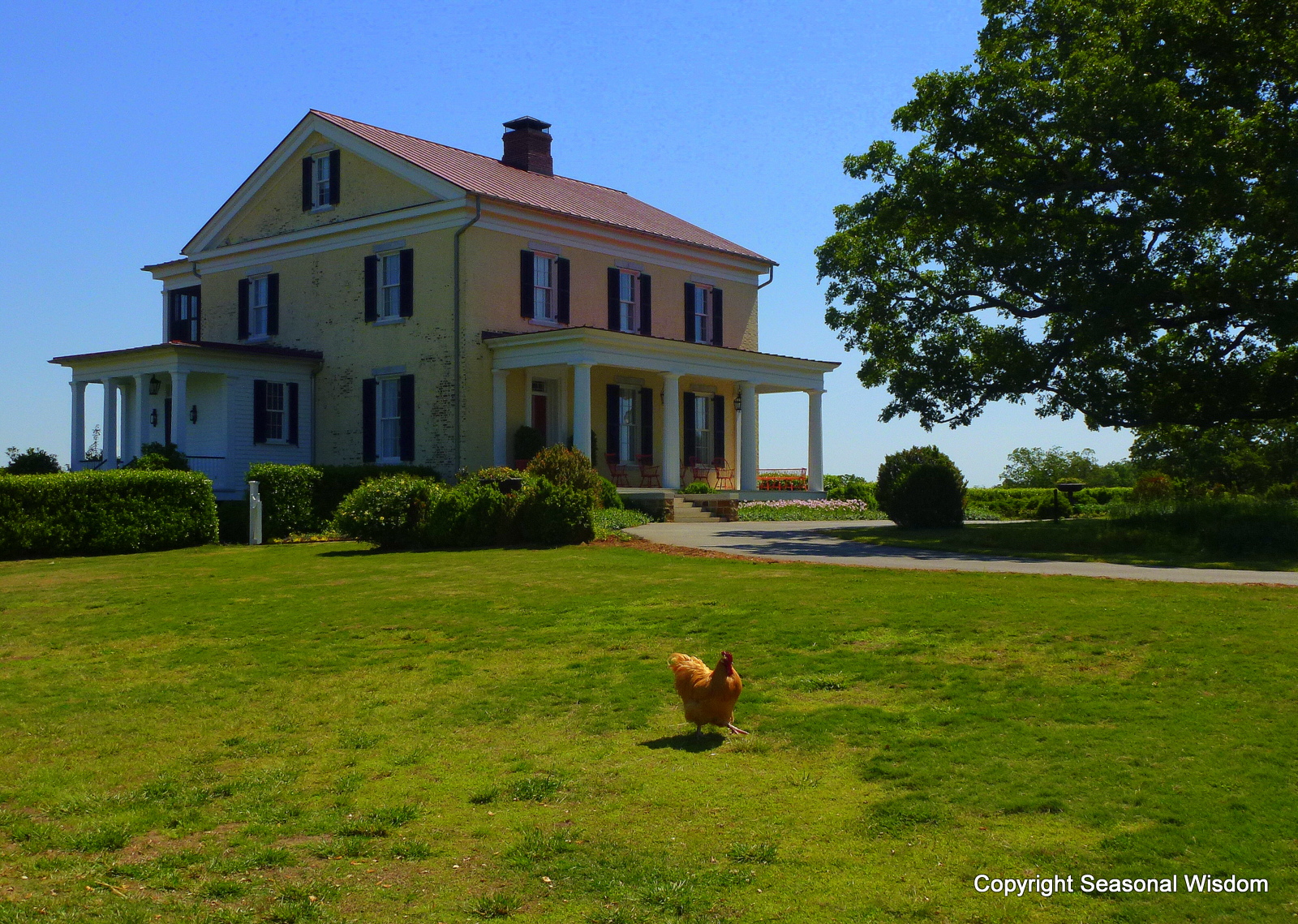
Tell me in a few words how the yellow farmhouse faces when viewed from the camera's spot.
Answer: facing the viewer and to the right of the viewer

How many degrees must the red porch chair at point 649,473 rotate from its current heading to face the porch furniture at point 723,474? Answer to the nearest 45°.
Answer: approximately 90° to its left

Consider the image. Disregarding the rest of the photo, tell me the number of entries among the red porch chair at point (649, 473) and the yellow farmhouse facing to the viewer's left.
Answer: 0

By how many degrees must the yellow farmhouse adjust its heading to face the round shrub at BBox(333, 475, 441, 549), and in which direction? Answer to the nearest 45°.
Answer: approximately 45° to its right

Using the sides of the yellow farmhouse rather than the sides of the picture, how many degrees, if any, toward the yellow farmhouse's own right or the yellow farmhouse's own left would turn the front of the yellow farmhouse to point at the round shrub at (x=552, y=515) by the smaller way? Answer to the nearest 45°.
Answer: approximately 45° to the yellow farmhouse's own right

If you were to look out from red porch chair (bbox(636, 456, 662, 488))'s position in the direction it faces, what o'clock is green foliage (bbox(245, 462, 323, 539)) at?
The green foliage is roughly at 3 o'clock from the red porch chair.

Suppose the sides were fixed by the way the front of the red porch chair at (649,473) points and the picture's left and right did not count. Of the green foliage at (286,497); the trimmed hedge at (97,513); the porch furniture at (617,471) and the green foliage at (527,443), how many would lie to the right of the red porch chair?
4

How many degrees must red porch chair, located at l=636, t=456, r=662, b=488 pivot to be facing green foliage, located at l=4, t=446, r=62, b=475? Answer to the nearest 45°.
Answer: approximately 135° to its right

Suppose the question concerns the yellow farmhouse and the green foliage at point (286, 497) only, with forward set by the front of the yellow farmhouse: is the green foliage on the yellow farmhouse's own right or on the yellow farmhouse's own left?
on the yellow farmhouse's own right

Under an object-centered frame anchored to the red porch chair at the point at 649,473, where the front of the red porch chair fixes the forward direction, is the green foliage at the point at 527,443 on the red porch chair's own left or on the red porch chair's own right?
on the red porch chair's own right

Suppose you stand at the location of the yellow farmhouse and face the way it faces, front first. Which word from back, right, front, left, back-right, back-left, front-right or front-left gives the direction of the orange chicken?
front-right

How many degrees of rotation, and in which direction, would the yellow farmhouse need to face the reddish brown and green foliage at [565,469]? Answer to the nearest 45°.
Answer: approximately 45° to its right

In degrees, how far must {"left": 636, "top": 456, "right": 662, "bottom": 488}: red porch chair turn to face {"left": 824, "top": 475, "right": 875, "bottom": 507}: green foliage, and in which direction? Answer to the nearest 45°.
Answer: approximately 90° to its left

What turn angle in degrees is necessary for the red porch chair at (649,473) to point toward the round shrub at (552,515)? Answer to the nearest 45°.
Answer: approximately 45° to its right

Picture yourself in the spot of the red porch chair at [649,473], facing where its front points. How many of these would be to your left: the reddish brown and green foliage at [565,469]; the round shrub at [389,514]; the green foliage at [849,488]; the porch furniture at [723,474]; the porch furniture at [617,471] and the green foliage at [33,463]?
2

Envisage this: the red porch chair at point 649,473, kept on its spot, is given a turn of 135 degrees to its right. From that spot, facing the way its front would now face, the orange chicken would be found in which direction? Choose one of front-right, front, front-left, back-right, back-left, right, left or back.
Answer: left
